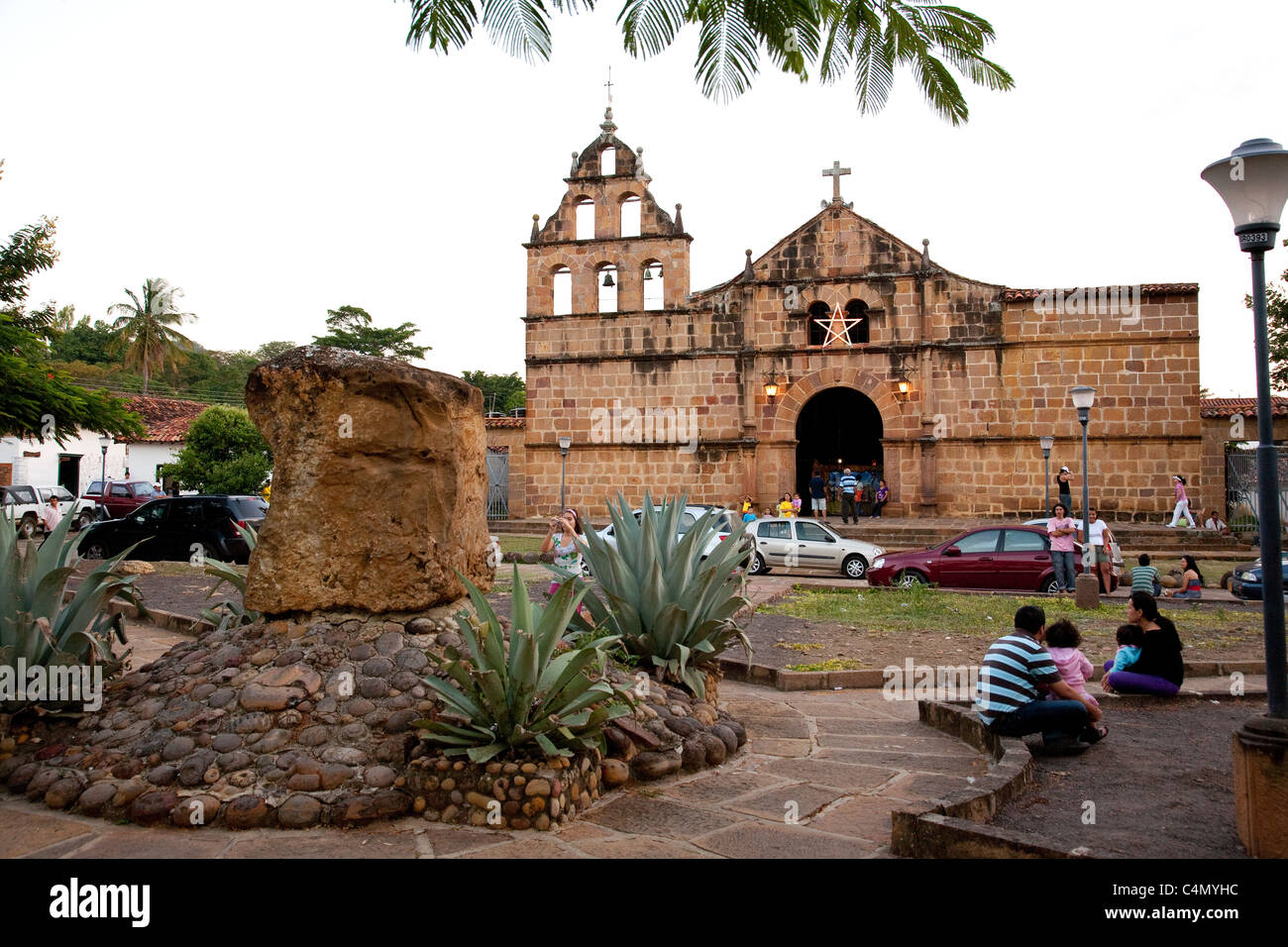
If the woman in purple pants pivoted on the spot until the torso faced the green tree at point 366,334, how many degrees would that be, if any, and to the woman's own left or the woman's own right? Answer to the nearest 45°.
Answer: approximately 45° to the woman's own right

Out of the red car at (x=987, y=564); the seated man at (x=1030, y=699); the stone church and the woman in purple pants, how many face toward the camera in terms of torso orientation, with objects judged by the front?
1

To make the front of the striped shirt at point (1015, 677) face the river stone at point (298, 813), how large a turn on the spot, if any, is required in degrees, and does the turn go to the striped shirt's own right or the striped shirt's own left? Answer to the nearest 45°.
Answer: approximately 180°

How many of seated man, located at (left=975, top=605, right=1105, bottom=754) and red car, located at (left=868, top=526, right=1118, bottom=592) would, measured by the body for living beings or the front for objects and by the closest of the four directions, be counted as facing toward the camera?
0

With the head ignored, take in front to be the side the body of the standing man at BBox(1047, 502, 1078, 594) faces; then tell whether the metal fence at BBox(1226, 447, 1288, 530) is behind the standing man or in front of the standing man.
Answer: behind

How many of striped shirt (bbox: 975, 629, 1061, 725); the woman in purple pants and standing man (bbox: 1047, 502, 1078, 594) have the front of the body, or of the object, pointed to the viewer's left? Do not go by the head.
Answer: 1

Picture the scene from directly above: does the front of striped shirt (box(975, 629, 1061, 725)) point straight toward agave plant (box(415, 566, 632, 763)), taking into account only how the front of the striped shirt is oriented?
no

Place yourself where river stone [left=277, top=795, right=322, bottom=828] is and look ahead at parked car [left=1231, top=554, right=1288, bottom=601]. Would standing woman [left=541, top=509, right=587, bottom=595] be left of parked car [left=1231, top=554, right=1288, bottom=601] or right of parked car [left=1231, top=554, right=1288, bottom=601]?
left

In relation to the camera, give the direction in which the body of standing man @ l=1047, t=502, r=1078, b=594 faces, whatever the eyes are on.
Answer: toward the camera

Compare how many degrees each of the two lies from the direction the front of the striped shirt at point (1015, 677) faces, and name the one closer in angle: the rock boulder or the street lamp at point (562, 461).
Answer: the street lamp

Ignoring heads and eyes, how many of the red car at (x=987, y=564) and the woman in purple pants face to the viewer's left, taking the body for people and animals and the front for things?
2

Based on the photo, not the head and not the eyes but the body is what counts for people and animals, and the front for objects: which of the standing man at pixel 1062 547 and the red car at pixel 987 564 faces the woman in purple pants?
the standing man

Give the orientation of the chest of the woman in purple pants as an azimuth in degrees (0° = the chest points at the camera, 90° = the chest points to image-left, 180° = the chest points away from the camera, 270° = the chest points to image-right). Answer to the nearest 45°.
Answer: approximately 90°

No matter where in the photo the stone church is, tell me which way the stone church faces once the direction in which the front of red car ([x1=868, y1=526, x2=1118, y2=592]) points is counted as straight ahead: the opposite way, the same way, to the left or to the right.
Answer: to the left

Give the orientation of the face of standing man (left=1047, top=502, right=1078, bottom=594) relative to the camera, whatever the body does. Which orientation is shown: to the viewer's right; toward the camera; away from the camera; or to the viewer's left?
toward the camera

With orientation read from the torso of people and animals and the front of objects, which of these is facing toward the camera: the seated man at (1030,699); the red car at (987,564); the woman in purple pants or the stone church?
the stone church

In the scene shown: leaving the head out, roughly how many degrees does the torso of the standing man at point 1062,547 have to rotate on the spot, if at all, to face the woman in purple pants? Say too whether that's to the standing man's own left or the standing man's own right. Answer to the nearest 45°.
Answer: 0° — they already face them

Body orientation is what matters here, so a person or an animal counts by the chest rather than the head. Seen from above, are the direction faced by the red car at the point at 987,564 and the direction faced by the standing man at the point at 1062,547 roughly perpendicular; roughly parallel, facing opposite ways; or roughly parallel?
roughly perpendicular

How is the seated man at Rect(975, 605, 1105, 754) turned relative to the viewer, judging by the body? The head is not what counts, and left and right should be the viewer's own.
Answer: facing away from the viewer and to the right of the viewer

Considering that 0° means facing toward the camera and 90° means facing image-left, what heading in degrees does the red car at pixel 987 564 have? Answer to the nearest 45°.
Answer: approximately 90°

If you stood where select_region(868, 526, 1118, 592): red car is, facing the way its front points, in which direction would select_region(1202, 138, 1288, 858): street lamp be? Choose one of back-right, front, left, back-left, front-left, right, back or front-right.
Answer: left
